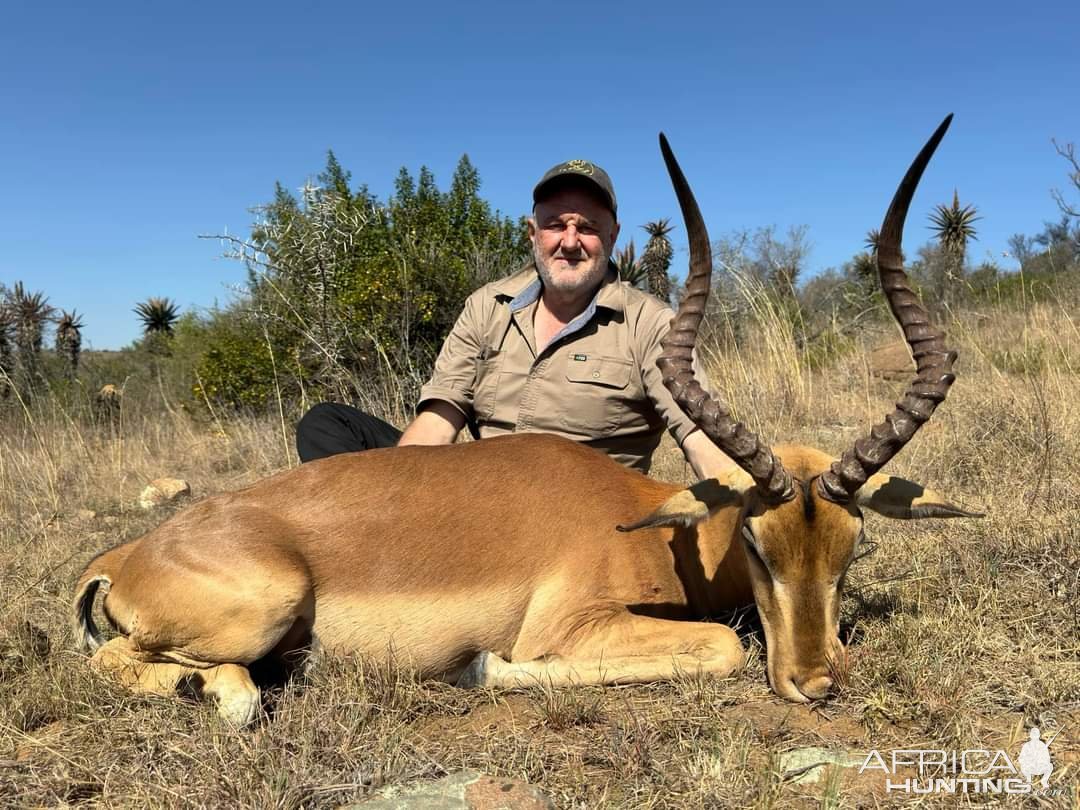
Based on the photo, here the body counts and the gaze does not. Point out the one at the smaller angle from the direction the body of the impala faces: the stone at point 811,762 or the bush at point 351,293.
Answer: the stone

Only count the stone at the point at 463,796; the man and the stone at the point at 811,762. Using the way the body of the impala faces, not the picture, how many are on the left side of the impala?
1

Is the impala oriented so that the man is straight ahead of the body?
no

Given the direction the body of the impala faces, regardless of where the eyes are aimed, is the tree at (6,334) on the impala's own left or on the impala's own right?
on the impala's own left

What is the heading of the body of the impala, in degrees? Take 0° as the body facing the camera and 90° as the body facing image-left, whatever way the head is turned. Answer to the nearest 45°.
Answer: approximately 270°

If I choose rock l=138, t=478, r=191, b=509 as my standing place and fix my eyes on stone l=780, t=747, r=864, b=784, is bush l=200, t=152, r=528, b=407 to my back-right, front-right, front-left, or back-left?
back-left

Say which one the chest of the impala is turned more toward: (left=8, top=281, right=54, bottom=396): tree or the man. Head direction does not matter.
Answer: the man

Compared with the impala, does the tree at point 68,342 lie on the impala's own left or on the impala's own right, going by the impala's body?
on the impala's own left

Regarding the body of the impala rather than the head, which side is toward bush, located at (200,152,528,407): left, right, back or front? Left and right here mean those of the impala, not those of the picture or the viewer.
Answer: left

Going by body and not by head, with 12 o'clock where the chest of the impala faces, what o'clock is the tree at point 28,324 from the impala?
The tree is roughly at 8 o'clock from the impala.

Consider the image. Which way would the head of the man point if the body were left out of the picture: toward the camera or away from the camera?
toward the camera

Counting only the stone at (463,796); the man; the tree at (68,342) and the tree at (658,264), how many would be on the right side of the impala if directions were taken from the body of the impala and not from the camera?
1

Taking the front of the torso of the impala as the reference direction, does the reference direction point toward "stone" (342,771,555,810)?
no

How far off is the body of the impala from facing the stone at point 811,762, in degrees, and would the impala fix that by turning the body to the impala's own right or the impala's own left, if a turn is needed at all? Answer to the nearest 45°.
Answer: approximately 45° to the impala's own right
